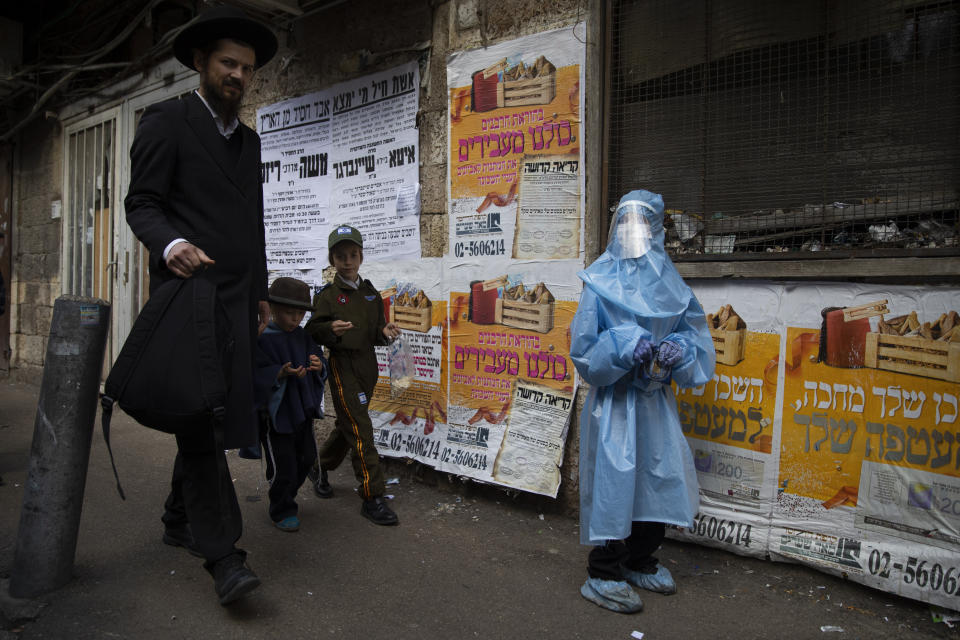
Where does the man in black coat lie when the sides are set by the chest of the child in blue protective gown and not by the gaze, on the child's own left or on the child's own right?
on the child's own right

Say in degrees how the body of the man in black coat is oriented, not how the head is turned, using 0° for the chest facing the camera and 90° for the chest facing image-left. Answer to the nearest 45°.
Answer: approximately 315°

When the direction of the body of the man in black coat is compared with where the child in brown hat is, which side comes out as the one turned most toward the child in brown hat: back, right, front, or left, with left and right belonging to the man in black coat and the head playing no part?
left

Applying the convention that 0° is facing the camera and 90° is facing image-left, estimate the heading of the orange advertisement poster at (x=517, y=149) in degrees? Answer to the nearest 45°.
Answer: approximately 45°

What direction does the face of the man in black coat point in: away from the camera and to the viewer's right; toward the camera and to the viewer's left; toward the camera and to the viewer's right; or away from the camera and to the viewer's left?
toward the camera and to the viewer's right

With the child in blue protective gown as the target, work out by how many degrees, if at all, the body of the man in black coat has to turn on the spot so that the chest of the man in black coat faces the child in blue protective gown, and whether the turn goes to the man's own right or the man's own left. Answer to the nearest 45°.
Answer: approximately 45° to the man's own left
